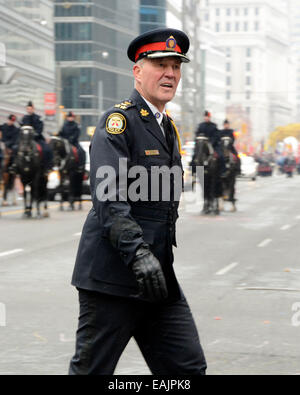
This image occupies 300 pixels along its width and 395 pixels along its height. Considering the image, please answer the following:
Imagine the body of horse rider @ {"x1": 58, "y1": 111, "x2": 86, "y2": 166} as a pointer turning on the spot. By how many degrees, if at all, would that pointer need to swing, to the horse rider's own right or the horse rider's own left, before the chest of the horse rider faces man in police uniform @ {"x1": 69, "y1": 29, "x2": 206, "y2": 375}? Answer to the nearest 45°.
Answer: approximately 45° to the horse rider's own left

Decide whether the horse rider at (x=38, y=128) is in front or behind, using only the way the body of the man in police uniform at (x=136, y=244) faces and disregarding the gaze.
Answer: behind

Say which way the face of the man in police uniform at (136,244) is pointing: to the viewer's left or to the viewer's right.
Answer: to the viewer's right

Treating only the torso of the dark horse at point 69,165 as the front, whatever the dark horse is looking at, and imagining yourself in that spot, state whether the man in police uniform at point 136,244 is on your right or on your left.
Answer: on your left

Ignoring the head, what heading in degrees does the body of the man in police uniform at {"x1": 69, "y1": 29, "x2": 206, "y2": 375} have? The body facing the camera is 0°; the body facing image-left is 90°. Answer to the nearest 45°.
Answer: approximately 315°

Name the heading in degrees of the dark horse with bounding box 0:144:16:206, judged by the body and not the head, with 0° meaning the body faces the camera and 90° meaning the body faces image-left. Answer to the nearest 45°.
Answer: approximately 0°

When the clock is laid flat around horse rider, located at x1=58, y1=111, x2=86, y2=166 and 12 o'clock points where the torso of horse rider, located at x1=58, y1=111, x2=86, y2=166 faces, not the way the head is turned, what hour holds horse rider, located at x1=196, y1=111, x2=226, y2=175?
horse rider, located at x1=196, y1=111, x2=226, y2=175 is roughly at 8 o'clock from horse rider, located at x1=58, y1=111, x2=86, y2=166.

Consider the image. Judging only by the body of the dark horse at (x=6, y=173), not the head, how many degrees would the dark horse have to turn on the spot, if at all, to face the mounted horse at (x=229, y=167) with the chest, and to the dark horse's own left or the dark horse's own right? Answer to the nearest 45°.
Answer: approximately 90° to the dark horse's own left

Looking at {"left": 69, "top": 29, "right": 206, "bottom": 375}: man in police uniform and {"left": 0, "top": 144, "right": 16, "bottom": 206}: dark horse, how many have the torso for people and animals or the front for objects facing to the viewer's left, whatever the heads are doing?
0
